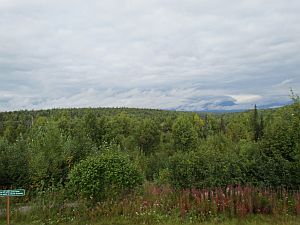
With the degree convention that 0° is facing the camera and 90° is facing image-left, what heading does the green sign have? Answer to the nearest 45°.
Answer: approximately 0°

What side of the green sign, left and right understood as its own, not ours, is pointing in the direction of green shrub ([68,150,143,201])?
left
